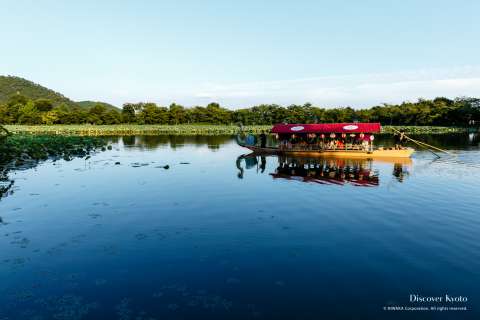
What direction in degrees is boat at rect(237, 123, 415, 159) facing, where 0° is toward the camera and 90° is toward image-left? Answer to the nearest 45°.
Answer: approximately 90°
